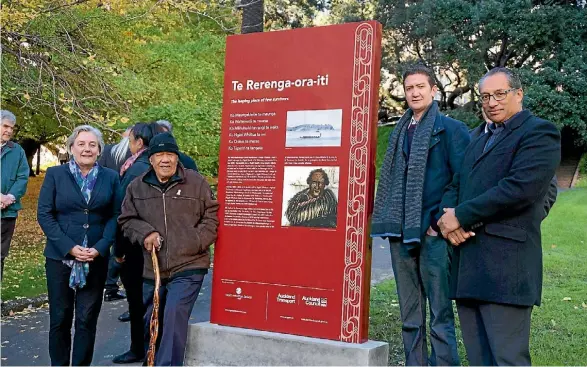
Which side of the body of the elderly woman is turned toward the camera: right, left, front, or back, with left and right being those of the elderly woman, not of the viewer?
front

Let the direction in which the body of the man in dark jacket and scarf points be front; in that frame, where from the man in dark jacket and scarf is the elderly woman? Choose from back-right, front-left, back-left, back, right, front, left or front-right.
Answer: front-right

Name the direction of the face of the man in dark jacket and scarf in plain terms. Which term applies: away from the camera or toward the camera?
toward the camera

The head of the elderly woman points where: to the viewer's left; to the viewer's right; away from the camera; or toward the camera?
toward the camera

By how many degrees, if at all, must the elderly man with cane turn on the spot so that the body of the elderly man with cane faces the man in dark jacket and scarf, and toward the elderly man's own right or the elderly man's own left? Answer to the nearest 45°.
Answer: approximately 45° to the elderly man's own left

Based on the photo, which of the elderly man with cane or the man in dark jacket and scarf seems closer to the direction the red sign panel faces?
the elderly man with cane

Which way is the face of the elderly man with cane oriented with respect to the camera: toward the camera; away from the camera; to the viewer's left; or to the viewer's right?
toward the camera

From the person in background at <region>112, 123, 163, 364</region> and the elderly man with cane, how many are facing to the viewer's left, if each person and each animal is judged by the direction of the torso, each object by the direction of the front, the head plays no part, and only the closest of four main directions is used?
1

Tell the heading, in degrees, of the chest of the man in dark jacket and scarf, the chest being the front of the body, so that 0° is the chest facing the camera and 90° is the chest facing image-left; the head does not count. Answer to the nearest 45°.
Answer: approximately 45°

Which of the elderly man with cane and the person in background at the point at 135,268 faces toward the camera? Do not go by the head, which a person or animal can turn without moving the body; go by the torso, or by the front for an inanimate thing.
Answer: the elderly man with cane

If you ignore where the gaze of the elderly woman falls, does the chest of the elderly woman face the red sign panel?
no

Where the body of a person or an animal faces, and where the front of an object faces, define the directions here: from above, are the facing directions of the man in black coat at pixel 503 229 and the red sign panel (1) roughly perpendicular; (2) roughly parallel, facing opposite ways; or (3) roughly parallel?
roughly parallel

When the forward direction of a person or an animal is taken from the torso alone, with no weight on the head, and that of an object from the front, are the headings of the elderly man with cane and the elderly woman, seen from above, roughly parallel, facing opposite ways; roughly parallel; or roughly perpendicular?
roughly parallel

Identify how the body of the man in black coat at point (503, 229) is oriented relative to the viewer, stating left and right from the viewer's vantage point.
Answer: facing the viewer and to the left of the viewer

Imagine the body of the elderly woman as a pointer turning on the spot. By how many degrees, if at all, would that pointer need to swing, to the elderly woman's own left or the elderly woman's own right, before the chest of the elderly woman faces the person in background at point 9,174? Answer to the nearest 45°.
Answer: approximately 135° to the elderly woman's own right
